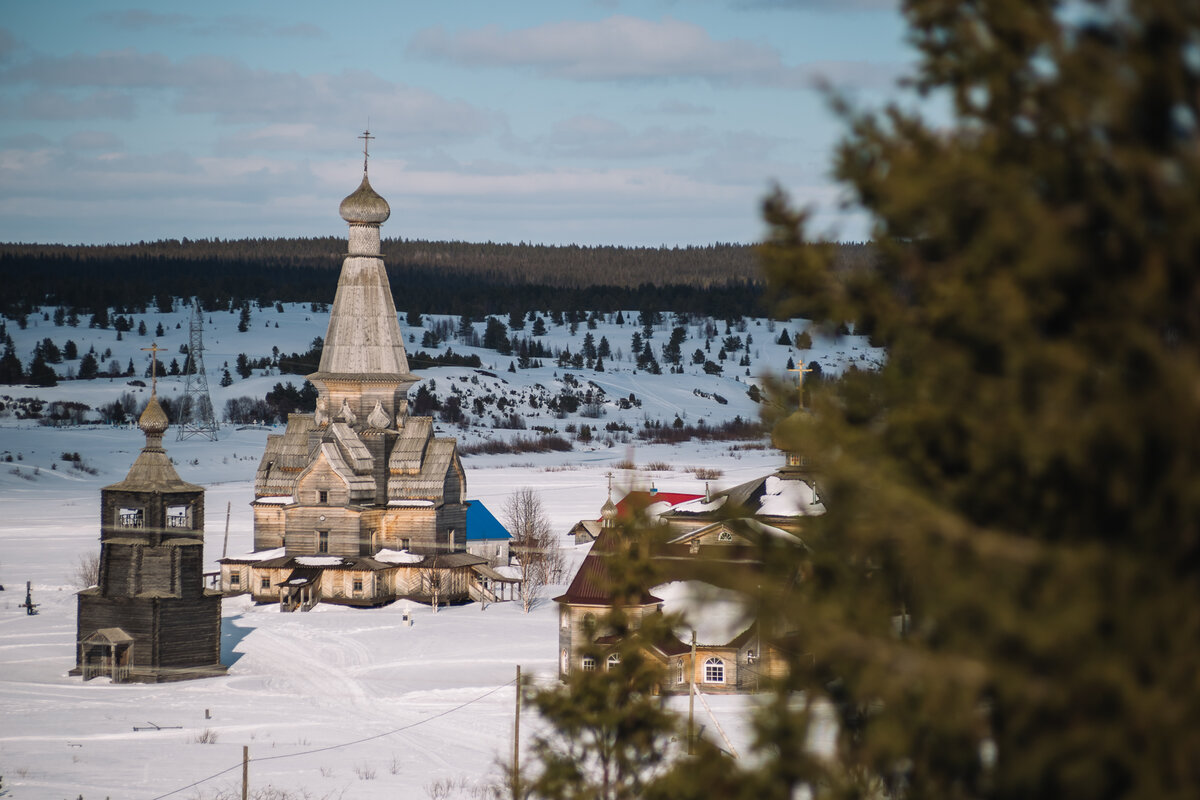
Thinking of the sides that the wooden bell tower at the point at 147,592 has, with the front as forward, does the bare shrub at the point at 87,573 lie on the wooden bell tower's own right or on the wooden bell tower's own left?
on the wooden bell tower's own right

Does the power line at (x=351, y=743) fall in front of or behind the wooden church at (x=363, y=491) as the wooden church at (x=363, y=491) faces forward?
in front

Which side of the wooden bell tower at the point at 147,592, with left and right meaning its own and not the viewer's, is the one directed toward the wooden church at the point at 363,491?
back

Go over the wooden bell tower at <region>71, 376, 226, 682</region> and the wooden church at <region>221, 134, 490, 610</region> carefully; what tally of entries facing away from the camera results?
0

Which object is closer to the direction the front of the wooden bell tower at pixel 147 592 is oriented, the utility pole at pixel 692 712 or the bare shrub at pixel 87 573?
the utility pole

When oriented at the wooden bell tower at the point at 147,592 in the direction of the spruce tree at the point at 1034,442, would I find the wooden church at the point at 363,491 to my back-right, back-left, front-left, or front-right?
back-left

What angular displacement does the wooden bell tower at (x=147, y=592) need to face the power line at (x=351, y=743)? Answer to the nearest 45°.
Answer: approximately 45° to its left

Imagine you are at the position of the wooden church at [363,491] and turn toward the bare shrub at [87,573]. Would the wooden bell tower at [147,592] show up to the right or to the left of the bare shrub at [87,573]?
left

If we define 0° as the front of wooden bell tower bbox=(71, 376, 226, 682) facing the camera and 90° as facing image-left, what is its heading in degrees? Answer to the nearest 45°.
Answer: approximately 45°

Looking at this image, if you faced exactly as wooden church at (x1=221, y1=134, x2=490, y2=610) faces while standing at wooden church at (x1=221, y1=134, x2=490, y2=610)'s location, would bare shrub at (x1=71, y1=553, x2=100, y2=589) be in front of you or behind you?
in front

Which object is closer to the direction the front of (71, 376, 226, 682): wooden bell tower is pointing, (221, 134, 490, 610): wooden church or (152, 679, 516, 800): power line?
the power line

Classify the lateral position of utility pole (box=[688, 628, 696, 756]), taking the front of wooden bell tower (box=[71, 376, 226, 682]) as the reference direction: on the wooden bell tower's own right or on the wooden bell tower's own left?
on the wooden bell tower's own left

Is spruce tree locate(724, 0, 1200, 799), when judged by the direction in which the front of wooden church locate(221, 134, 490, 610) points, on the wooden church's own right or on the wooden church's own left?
on the wooden church's own left

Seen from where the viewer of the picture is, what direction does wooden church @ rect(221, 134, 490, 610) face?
facing the viewer and to the left of the viewer
